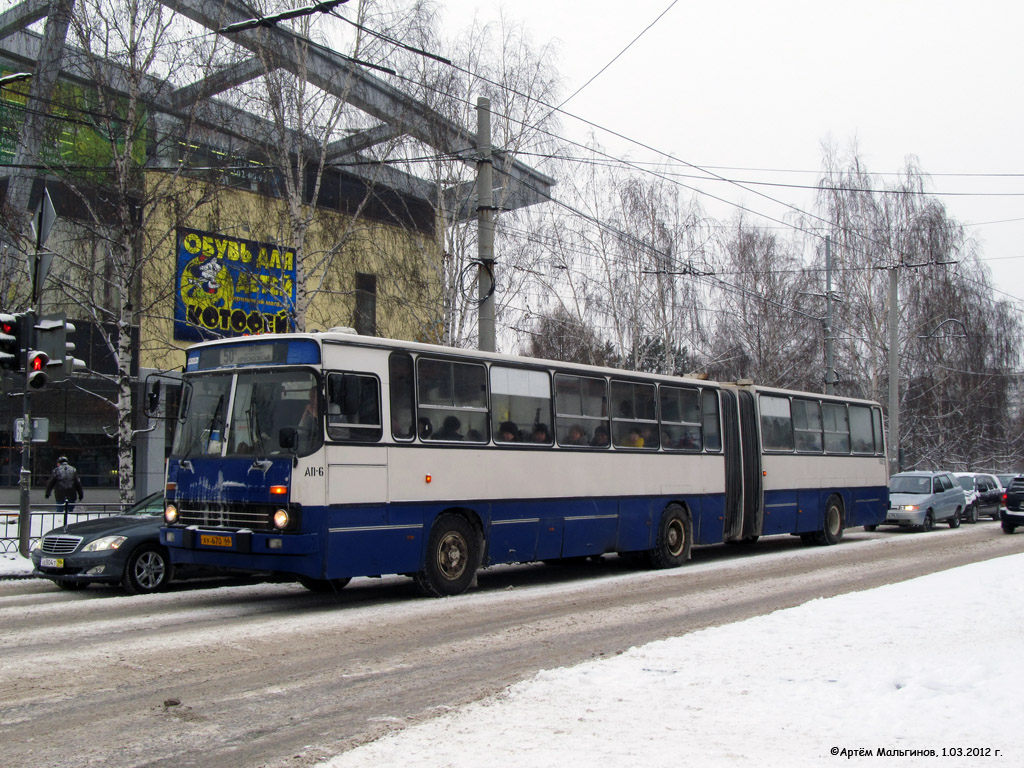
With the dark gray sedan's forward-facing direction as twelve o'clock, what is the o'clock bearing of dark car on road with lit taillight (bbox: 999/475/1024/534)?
The dark car on road with lit taillight is roughly at 7 o'clock from the dark gray sedan.

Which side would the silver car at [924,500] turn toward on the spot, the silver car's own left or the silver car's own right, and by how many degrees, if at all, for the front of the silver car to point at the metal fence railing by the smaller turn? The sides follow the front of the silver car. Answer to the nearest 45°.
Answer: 0° — it already faces it

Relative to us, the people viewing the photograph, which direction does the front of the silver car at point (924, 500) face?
facing the viewer and to the left of the viewer

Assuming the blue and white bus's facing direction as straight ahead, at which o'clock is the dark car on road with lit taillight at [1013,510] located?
The dark car on road with lit taillight is roughly at 6 o'clock from the blue and white bus.

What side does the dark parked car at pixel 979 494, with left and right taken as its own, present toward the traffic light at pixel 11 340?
front

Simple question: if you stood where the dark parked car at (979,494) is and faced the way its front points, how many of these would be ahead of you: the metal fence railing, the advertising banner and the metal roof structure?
3

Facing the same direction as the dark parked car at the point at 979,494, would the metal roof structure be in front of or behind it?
in front
